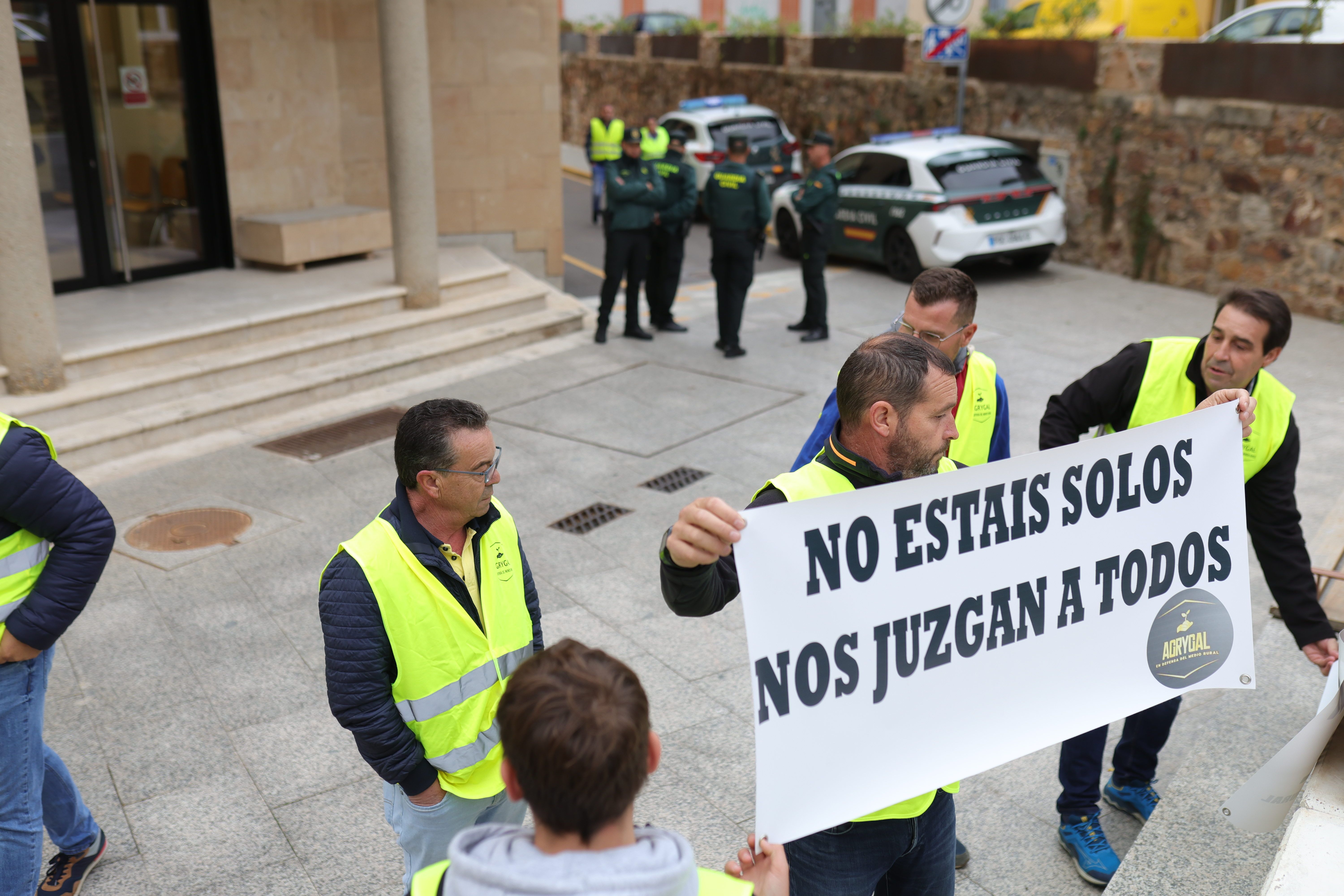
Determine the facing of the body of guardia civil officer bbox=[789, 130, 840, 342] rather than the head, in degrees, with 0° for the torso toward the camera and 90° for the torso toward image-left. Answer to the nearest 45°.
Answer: approximately 90°

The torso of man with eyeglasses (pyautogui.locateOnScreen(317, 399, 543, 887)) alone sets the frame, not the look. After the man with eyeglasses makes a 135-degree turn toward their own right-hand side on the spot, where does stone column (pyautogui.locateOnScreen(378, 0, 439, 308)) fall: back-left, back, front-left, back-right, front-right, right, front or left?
right

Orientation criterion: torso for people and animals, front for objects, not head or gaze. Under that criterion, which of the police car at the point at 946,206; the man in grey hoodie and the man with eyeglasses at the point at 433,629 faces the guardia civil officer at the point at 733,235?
the man in grey hoodie

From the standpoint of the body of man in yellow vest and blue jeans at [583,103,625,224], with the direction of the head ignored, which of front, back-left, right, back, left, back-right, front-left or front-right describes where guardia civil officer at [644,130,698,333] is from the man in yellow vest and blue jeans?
front

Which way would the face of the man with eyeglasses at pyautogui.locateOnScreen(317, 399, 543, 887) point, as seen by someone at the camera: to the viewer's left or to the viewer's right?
to the viewer's right

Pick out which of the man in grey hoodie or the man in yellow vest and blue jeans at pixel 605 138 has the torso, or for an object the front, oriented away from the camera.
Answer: the man in grey hoodie

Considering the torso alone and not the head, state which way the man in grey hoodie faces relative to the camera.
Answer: away from the camera

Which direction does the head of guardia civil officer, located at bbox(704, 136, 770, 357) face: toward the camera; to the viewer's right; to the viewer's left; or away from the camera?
away from the camera

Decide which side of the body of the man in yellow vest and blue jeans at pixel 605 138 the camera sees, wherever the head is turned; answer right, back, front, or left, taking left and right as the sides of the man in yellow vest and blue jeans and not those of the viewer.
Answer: front

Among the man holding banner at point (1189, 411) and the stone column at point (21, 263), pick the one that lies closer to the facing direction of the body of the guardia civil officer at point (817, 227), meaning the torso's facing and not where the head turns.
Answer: the stone column

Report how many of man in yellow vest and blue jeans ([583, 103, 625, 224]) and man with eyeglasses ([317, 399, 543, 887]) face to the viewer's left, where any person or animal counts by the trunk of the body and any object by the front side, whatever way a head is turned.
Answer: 0

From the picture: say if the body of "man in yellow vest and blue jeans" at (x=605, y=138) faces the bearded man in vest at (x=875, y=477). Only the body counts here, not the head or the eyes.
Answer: yes

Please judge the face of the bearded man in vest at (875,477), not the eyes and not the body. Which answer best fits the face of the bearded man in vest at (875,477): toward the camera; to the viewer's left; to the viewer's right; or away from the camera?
to the viewer's right

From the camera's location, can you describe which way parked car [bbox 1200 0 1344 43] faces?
facing to the left of the viewer

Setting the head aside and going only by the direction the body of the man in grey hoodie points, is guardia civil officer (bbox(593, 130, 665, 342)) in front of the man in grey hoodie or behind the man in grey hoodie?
in front

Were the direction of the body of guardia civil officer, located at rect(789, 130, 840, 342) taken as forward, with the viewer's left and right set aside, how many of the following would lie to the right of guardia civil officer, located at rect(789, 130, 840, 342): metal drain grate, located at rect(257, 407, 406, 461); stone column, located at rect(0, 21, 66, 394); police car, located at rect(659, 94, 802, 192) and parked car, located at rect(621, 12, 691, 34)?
2
